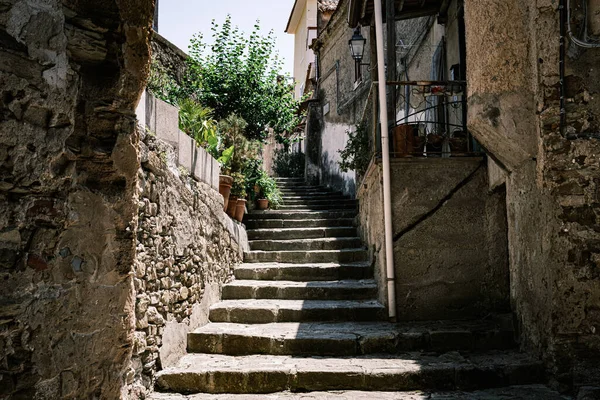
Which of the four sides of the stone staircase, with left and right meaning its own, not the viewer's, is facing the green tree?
back

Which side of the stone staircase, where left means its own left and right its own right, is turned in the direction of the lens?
front

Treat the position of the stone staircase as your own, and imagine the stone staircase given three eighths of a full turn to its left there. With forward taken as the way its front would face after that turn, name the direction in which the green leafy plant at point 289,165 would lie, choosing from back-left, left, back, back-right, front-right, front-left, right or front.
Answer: front-left

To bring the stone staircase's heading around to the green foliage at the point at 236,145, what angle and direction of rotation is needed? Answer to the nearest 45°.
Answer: approximately 135° to its right

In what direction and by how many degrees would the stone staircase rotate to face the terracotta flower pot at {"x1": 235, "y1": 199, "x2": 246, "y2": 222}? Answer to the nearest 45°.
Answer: approximately 135° to its right
